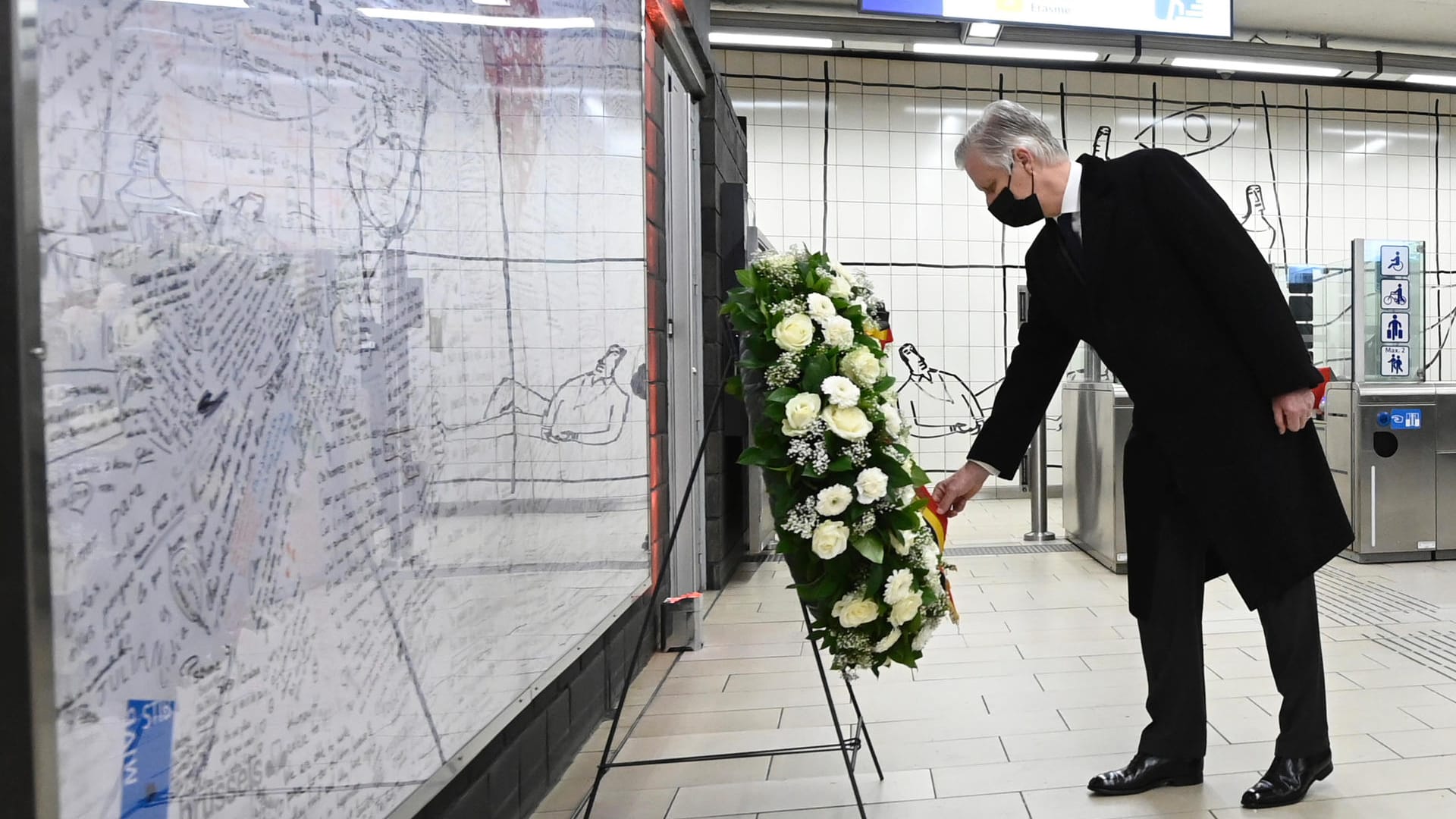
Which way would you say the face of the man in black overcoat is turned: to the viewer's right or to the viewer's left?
to the viewer's left

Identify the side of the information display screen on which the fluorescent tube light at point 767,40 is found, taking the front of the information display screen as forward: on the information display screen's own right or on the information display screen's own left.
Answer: on the information display screen's own right

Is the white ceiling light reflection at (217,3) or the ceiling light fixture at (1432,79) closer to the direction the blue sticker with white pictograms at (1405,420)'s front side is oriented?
the white ceiling light reflection

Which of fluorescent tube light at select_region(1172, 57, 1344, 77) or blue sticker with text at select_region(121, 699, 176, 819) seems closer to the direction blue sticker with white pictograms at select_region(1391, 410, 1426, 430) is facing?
the blue sticker with text
